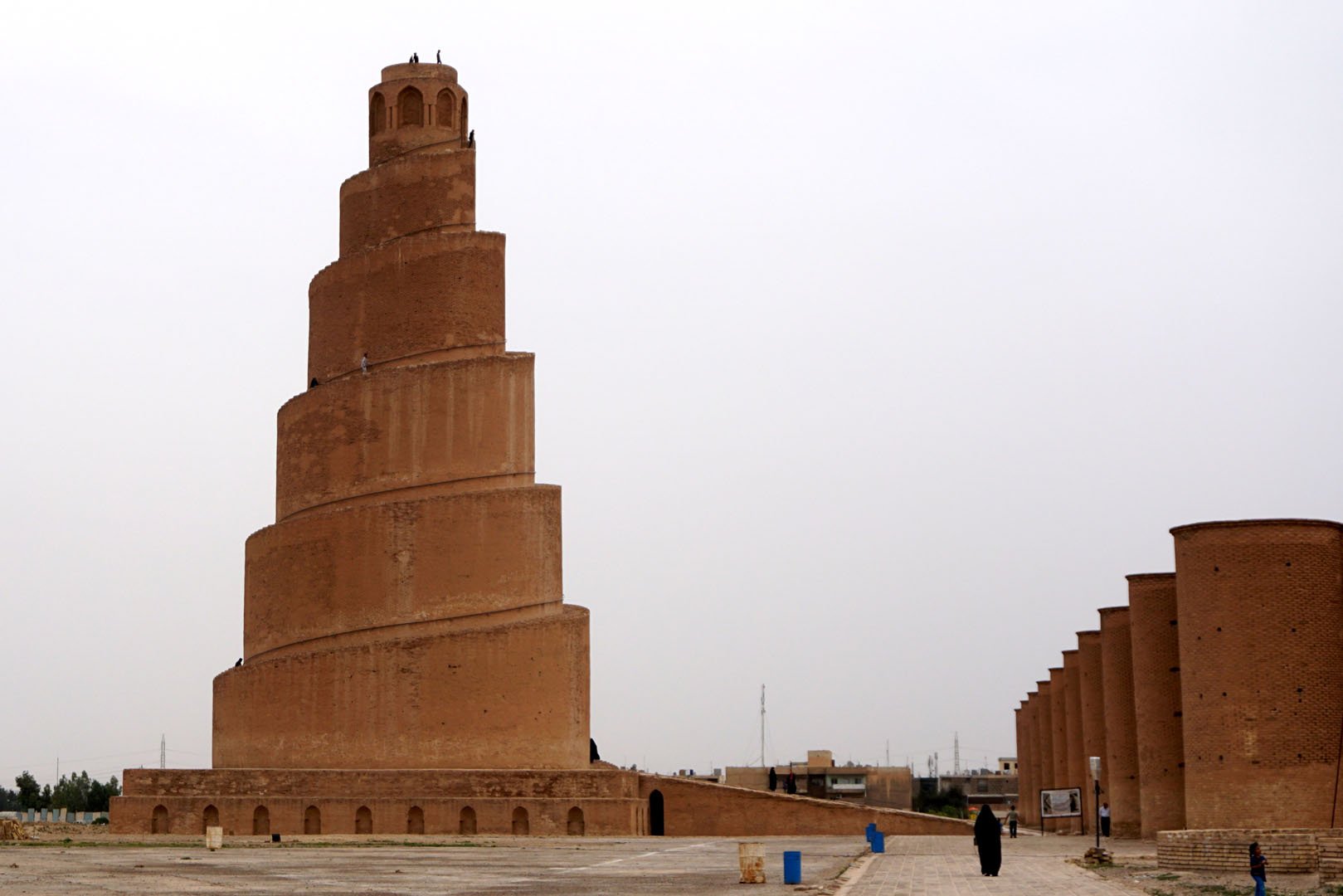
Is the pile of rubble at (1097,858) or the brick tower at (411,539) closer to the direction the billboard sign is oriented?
the pile of rubble

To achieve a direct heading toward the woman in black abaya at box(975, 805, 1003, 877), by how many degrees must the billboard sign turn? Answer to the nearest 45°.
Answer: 0° — it already faces them

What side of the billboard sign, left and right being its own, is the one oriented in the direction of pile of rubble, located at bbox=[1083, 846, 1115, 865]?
front

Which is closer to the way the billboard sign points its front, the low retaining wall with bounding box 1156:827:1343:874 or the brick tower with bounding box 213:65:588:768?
the low retaining wall

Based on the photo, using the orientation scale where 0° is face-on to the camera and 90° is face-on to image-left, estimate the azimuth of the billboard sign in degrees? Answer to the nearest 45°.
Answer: approximately 0°

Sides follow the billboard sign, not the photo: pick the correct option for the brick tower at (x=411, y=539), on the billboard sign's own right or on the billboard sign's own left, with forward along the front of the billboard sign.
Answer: on the billboard sign's own right

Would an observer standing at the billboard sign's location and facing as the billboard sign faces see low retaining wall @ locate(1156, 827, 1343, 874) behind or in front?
in front

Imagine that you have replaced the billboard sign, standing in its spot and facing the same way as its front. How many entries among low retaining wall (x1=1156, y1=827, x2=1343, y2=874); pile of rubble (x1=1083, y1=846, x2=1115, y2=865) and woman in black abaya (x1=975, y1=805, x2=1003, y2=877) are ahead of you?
3
